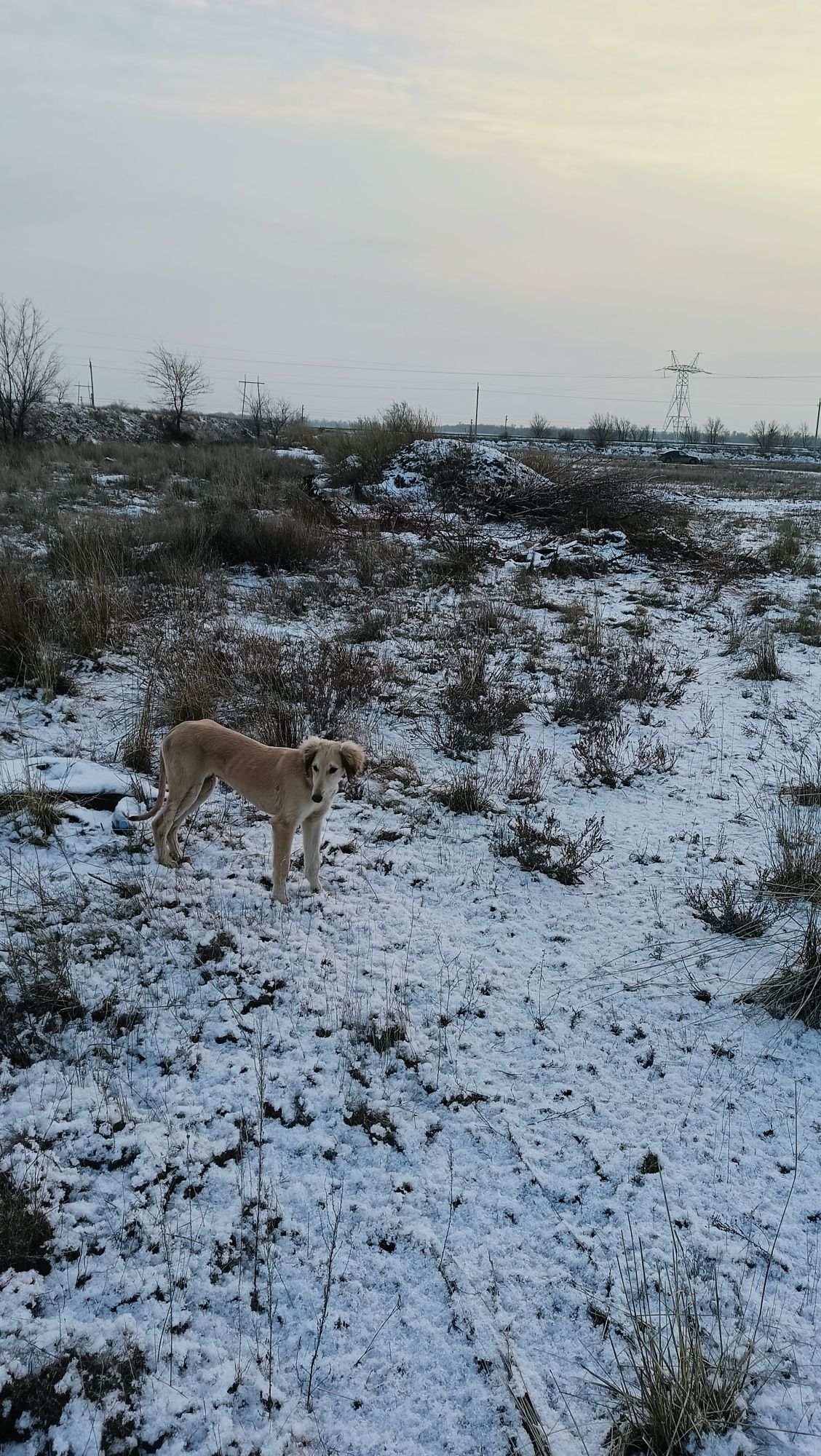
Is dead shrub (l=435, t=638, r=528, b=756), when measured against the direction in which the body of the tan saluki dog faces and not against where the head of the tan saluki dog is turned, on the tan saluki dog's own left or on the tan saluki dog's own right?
on the tan saluki dog's own left

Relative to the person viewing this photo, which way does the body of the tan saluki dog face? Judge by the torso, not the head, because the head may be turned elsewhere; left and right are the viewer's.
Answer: facing the viewer and to the right of the viewer

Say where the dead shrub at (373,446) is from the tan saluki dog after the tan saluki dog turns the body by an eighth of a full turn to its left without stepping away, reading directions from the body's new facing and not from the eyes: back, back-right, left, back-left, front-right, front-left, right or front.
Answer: left

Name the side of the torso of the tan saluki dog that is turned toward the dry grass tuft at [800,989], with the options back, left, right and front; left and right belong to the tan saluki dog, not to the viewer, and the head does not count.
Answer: front

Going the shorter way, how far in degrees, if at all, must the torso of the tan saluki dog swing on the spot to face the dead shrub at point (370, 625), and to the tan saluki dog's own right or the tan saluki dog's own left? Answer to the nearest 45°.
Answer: approximately 135° to the tan saluki dog's own left

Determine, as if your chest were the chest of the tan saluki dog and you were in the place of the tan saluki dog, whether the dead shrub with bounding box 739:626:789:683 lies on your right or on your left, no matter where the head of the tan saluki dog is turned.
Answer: on your left
